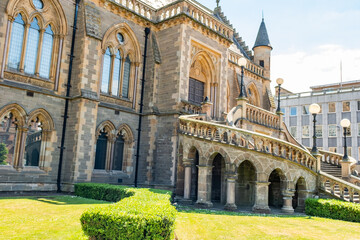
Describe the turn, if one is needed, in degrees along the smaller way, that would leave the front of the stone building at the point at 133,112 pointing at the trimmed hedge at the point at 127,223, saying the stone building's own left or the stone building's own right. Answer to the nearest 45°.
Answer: approximately 45° to the stone building's own right

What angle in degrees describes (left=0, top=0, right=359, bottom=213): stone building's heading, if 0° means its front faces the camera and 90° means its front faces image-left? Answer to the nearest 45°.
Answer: approximately 315°

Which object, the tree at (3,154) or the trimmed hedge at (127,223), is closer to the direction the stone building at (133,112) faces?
the trimmed hedge

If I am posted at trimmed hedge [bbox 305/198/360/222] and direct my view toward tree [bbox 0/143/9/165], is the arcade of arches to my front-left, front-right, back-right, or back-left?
front-right

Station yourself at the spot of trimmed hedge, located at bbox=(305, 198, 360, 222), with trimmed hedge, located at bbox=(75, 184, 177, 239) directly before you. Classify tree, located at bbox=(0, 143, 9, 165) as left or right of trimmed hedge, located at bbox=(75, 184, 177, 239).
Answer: right

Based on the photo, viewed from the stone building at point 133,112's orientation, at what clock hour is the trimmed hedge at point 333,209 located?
The trimmed hedge is roughly at 11 o'clock from the stone building.
